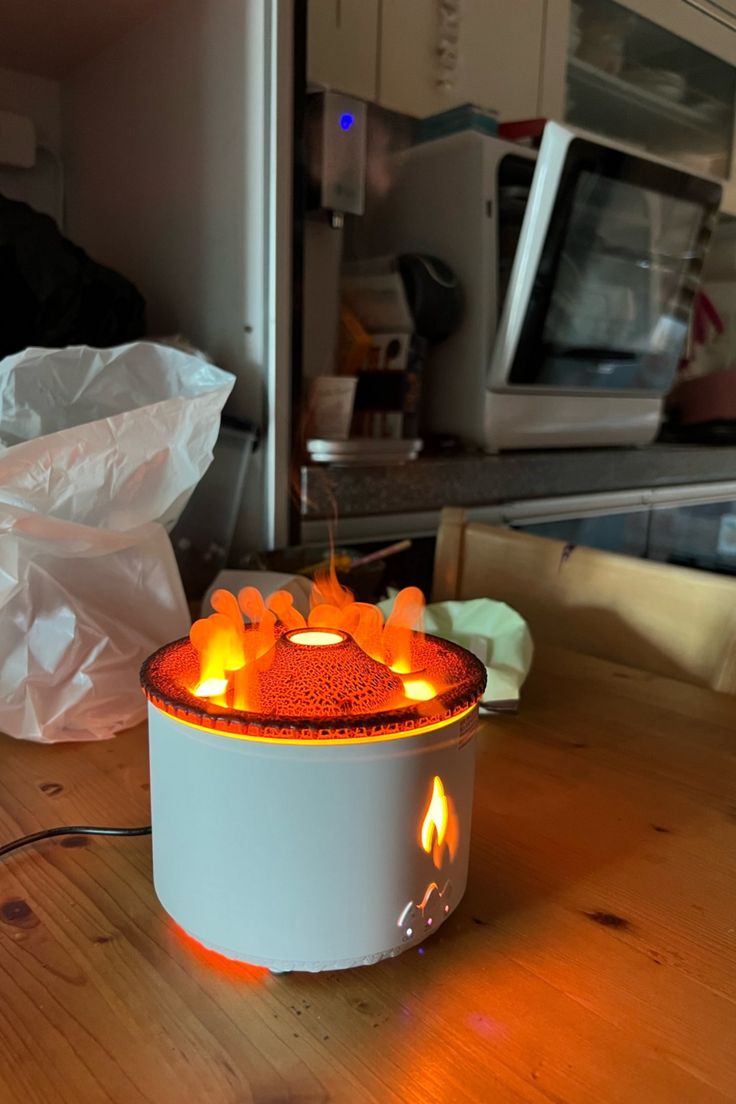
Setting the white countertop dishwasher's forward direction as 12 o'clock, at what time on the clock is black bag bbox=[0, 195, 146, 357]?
The black bag is roughly at 3 o'clock from the white countertop dishwasher.

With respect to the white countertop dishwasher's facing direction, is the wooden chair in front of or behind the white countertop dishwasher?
in front

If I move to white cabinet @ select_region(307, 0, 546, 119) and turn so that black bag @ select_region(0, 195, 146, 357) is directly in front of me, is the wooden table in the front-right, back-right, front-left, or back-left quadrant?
front-left

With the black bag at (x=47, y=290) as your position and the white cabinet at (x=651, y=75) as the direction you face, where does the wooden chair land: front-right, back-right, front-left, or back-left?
front-right

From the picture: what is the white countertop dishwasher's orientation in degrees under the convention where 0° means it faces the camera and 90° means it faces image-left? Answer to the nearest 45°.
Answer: approximately 315°

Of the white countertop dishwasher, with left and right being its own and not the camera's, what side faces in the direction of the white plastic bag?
right

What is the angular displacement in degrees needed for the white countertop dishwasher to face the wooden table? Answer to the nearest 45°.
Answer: approximately 45° to its right
